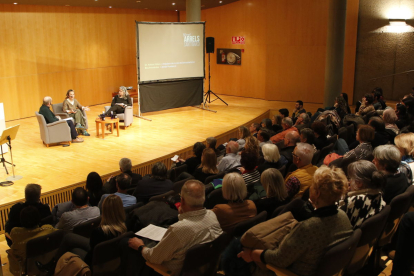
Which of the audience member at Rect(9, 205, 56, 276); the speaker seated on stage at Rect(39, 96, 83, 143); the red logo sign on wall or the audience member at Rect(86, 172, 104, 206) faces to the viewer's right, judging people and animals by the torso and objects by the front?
the speaker seated on stage

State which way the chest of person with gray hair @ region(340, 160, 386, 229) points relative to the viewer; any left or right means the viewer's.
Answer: facing away from the viewer and to the left of the viewer

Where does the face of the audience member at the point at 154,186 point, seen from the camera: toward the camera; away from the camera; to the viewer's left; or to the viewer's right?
away from the camera

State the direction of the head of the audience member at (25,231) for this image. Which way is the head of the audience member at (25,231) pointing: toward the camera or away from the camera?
away from the camera

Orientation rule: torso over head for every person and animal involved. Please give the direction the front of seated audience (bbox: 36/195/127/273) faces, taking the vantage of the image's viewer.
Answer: facing away from the viewer and to the left of the viewer

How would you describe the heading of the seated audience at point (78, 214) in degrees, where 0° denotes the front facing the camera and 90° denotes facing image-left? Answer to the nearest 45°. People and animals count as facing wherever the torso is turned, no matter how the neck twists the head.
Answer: approximately 135°

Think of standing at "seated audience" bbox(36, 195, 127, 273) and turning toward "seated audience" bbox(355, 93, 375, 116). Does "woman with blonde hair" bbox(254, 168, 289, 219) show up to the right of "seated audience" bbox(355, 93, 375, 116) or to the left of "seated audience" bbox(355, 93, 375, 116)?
right

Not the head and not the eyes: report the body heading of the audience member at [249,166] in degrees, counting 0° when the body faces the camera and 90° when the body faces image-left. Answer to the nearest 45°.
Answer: approximately 135°

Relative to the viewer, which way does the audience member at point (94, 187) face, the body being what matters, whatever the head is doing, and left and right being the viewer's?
facing away from the viewer

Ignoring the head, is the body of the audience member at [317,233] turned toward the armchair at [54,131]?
yes

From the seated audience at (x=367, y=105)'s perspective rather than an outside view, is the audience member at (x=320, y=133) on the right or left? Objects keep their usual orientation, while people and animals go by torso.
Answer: on their left

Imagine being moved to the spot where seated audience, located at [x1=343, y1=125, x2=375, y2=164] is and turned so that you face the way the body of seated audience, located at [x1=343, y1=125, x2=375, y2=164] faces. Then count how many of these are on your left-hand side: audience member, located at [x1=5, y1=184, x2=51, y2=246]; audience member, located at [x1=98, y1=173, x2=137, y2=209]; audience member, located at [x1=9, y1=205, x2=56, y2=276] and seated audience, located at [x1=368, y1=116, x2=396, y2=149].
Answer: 3

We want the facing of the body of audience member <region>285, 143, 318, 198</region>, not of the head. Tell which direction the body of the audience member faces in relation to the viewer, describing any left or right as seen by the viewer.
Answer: facing away from the viewer and to the left of the viewer
